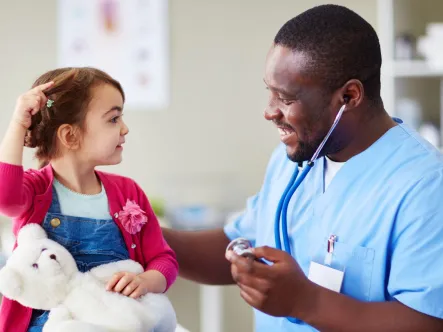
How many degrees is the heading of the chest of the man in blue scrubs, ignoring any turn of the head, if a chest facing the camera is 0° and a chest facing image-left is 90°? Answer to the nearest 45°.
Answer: approximately 45°

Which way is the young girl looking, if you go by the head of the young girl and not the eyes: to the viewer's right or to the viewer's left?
to the viewer's right
